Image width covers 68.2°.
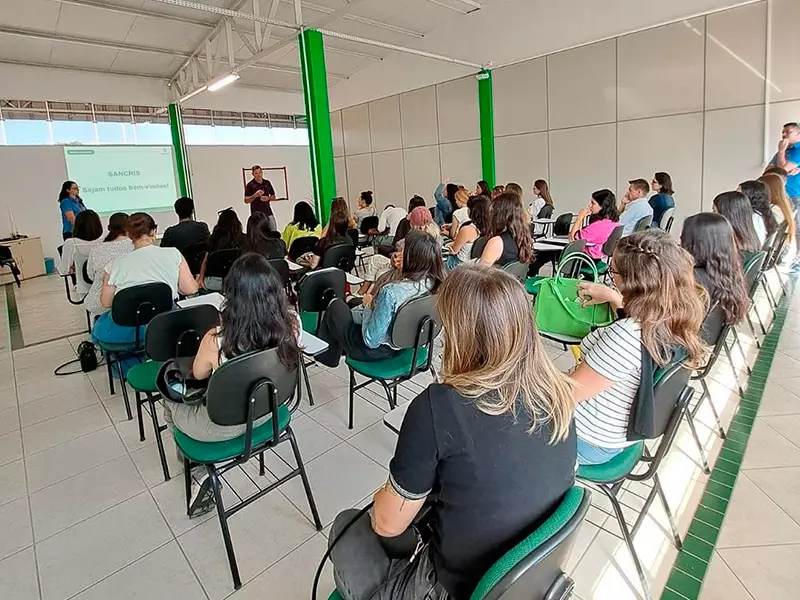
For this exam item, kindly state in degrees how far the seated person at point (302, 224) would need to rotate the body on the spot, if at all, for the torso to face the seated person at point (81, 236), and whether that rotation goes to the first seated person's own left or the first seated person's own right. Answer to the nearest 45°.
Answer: approximately 135° to the first seated person's own left

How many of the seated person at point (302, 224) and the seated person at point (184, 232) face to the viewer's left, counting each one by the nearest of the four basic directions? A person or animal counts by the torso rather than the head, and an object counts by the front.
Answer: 0

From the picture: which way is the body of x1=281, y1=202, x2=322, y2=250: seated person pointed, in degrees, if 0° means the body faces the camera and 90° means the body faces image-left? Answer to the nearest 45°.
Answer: approximately 180°

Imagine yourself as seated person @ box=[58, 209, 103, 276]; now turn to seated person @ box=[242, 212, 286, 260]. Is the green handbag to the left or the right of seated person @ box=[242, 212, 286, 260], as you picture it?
right

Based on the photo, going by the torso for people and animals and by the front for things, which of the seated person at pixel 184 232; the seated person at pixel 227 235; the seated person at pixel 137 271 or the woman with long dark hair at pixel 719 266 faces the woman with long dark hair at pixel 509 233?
the woman with long dark hair at pixel 719 266

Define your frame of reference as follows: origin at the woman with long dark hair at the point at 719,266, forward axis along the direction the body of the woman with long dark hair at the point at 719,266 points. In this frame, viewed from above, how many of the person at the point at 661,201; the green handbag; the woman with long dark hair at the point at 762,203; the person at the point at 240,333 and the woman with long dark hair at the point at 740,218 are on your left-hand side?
2

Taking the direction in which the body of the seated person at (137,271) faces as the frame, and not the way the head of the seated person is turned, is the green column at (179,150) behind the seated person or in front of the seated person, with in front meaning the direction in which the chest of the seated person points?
in front

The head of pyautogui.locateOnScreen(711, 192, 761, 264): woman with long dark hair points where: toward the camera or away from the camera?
away from the camera

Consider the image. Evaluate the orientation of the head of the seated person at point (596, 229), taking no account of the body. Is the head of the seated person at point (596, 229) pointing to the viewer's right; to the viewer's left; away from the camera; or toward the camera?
to the viewer's left

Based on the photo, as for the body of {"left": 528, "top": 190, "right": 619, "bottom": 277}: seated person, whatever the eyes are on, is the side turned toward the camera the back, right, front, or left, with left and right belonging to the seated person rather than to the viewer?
left

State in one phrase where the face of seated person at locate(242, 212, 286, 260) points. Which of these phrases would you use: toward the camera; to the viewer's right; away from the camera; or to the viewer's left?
away from the camera

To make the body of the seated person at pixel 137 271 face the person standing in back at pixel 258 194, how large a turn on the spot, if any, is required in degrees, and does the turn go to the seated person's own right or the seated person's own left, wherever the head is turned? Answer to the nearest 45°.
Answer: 0° — they already face them

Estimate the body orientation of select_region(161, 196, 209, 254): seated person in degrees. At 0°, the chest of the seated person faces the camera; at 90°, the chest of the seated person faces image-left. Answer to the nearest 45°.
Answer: approximately 180°

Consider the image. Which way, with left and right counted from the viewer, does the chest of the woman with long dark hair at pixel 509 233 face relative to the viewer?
facing away from the viewer and to the left of the viewer

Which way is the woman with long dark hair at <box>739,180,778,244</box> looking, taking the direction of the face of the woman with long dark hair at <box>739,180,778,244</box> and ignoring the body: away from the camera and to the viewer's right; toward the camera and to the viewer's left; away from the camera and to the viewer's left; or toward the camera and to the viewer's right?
away from the camera and to the viewer's left

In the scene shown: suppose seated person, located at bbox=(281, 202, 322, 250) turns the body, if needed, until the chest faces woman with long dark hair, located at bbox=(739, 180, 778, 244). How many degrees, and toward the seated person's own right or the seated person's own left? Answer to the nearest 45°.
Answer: approximately 135° to the seated person's own right

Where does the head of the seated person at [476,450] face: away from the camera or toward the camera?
away from the camera

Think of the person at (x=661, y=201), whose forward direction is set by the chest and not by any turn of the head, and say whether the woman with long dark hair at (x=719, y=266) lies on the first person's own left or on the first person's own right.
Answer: on the first person's own left

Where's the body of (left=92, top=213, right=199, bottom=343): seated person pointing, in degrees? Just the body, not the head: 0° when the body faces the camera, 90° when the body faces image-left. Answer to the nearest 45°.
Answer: approximately 180°

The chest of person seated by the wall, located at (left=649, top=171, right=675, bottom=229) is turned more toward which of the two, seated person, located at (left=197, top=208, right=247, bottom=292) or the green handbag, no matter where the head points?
the seated person
